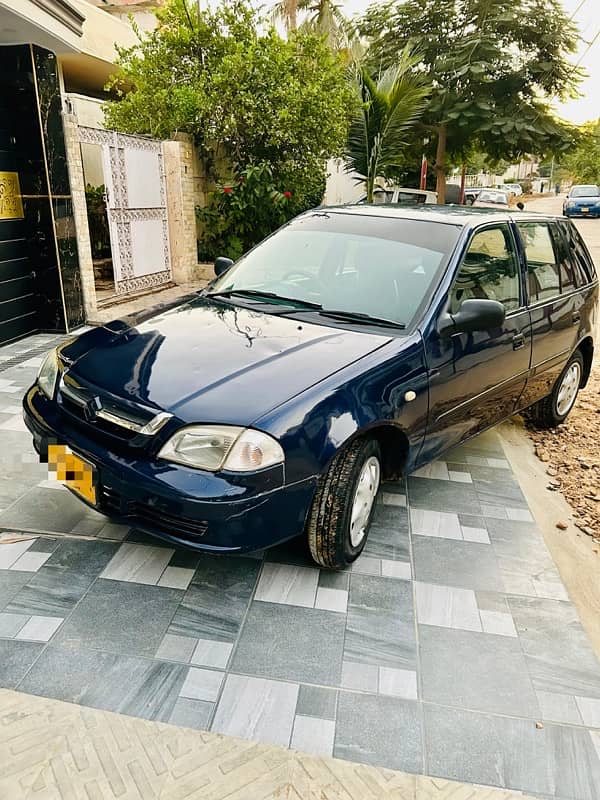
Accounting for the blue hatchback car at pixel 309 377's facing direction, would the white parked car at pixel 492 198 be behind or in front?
behind

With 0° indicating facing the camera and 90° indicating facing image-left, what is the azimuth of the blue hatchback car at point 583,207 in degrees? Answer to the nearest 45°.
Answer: approximately 0°

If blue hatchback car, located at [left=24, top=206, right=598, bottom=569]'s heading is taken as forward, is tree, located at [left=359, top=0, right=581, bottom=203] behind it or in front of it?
behind

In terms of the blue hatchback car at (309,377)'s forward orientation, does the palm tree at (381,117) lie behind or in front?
behind

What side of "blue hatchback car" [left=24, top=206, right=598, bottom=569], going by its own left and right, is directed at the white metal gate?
right

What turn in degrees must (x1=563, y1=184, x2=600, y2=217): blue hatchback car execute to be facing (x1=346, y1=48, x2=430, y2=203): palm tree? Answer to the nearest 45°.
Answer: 0° — it already faces it

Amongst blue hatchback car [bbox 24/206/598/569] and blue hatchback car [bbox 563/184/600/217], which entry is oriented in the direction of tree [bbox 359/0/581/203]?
blue hatchback car [bbox 563/184/600/217]

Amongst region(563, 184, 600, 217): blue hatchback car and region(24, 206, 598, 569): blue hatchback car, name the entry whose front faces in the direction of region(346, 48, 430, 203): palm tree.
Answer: region(563, 184, 600, 217): blue hatchback car

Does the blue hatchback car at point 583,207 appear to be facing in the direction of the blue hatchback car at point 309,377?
yes
